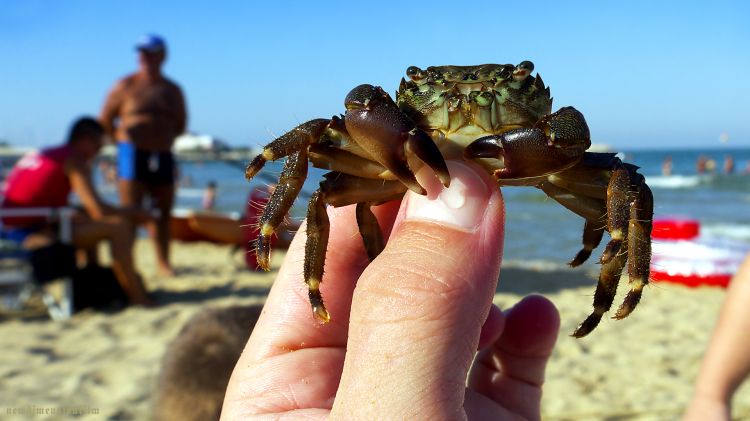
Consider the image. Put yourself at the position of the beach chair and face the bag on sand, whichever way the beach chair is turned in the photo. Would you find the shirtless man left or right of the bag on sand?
left

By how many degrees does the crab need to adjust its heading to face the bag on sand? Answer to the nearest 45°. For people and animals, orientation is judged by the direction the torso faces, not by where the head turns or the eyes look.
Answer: approximately 135° to its right

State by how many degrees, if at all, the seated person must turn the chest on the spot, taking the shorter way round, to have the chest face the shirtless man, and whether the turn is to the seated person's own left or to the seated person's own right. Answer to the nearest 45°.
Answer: approximately 45° to the seated person's own left

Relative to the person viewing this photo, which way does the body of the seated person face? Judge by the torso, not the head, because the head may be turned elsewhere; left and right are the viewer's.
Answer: facing to the right of the viewer

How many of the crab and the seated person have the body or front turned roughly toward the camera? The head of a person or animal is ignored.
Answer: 1

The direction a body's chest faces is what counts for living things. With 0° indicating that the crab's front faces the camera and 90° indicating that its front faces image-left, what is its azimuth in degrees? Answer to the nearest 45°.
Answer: approximately 0°

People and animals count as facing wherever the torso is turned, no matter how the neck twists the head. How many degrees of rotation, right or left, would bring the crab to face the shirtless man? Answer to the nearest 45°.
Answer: approximately 135° to its right

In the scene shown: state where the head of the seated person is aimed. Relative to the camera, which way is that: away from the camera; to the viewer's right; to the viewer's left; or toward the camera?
to the viewer's right

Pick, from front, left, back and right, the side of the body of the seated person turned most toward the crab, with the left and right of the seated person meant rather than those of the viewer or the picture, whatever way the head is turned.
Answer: right

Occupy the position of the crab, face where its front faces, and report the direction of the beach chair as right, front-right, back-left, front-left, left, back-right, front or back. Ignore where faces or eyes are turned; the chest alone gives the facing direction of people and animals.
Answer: back-right

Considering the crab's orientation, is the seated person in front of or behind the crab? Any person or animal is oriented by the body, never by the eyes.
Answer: behind
